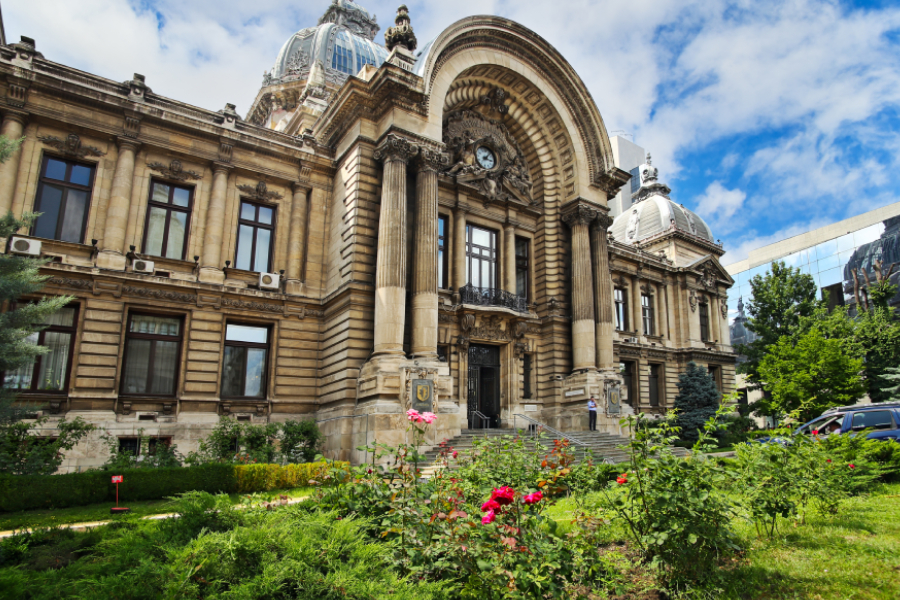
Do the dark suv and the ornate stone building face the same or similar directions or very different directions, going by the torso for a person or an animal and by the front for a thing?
very different directions

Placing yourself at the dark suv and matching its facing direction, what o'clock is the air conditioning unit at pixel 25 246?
The air conditioning unit is roughly at 11 o'clock from the dark suv.

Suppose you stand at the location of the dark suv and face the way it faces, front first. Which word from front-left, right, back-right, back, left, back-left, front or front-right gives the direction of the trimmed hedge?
front-left

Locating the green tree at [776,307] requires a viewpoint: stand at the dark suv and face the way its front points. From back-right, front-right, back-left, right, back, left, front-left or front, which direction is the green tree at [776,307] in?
right

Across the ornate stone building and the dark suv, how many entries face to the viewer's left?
1

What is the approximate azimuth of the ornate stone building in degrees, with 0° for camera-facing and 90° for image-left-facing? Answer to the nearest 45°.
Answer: approximately 315°

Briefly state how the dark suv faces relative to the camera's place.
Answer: facing to the left of the viewer

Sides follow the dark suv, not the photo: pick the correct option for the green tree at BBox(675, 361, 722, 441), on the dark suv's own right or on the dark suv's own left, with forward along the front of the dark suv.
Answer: on the dark suv's own right

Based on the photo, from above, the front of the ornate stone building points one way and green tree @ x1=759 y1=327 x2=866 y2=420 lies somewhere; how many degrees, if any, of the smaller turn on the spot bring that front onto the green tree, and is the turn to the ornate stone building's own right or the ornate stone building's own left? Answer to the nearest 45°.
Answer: approximately 45° to the ornate stone building's own left

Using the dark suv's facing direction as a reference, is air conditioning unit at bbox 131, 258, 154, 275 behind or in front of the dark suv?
in front

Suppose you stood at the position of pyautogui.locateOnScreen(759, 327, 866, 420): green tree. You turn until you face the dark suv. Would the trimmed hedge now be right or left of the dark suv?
right

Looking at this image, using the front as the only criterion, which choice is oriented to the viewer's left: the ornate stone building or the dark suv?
the dark suv

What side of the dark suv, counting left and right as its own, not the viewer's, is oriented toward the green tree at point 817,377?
right
